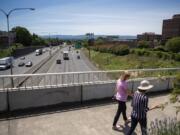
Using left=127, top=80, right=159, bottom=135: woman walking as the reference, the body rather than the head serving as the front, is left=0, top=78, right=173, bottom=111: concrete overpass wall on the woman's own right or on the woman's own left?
on the woman's own left

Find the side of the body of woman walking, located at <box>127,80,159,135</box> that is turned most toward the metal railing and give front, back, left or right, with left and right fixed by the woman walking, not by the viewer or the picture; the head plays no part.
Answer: left

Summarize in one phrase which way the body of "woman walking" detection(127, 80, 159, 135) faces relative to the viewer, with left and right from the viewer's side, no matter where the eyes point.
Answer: facing away from the viewer and to the right of the viewer

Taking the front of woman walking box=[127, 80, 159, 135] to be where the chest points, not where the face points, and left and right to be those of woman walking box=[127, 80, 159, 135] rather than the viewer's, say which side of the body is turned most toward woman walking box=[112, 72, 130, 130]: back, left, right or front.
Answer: left

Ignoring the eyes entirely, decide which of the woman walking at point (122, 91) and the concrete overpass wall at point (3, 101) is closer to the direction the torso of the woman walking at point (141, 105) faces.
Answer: the woman walking
